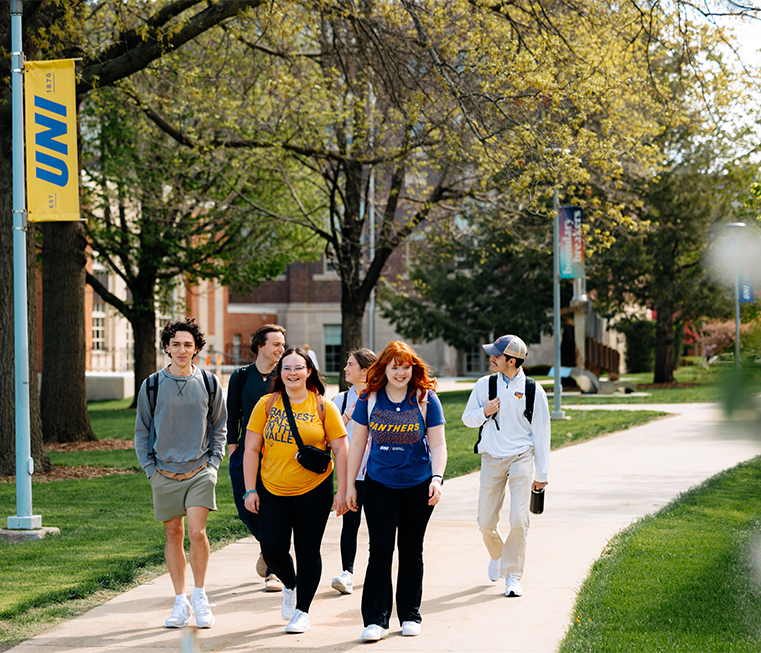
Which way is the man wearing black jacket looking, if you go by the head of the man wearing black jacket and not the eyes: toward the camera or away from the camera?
toward the camera

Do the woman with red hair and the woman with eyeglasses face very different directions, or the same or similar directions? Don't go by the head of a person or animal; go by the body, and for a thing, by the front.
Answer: same or similar directions

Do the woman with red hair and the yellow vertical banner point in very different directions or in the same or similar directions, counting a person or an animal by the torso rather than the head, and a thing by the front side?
same or similar directions

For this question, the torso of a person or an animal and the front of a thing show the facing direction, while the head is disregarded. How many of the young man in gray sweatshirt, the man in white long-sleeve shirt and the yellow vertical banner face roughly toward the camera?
3

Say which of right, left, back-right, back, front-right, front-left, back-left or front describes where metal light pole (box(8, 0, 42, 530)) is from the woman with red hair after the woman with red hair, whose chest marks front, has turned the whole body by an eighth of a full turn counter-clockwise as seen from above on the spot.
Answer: back

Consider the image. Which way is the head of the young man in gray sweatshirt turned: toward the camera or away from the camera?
toward the camera

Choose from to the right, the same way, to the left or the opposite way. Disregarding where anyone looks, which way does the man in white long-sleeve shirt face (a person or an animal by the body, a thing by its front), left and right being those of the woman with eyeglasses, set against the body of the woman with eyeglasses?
the same way

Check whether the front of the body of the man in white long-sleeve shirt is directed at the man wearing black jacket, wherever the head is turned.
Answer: no

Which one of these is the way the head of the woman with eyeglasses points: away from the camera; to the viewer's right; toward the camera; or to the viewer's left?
toward the camera

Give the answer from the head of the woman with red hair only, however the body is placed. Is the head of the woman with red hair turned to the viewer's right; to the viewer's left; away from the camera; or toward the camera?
toward the camera

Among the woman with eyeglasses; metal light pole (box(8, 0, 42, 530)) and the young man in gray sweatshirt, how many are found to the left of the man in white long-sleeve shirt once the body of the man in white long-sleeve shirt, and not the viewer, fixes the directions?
0

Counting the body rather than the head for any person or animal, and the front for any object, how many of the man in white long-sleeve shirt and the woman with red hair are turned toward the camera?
2

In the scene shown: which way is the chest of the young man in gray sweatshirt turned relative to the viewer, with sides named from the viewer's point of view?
facing the viewer

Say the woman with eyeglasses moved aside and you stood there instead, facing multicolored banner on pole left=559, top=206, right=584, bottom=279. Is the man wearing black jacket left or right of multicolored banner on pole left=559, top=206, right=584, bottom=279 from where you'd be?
left

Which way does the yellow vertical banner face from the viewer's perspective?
toward the camera

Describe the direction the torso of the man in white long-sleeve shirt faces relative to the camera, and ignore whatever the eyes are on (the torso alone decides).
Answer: toward the camera
